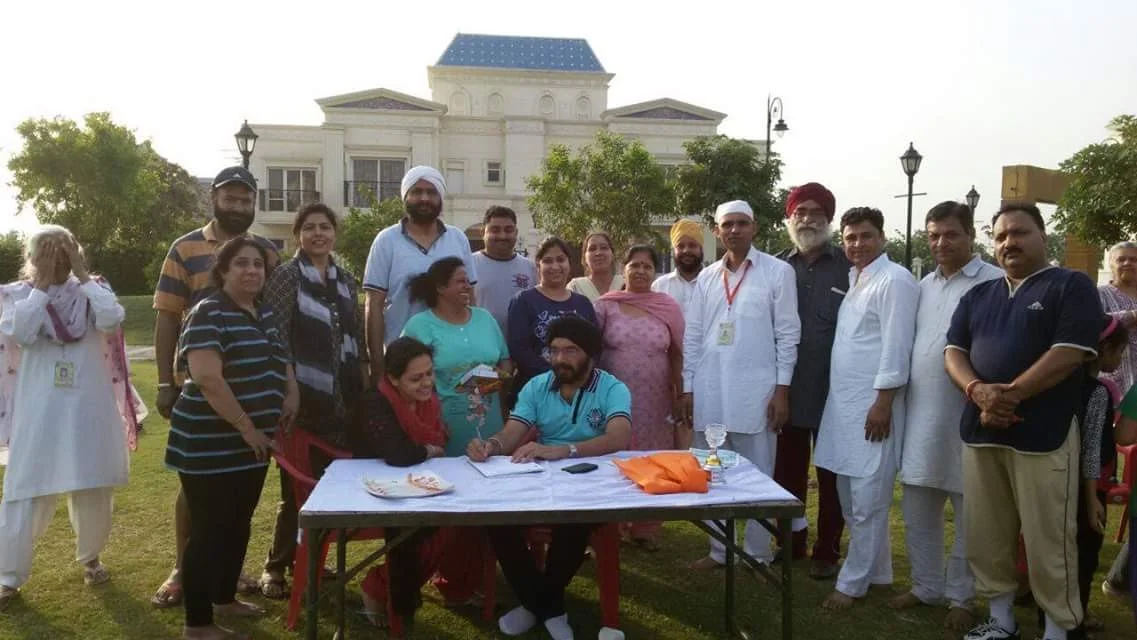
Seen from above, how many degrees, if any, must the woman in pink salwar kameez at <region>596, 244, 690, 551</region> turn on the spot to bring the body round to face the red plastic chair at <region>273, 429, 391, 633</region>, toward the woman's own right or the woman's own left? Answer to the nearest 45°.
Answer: approximately 45° to the woman's own right

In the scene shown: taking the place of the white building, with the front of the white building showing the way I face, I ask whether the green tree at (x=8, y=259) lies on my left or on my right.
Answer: on my right

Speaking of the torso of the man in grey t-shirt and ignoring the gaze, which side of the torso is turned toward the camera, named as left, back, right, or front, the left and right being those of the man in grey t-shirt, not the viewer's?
front

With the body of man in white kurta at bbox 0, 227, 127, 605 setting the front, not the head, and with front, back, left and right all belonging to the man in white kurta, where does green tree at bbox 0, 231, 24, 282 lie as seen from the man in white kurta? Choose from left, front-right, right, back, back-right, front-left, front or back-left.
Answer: back

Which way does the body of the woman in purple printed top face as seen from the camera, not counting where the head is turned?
toward the camera

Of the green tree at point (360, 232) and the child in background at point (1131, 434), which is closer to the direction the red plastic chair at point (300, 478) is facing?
the child in background

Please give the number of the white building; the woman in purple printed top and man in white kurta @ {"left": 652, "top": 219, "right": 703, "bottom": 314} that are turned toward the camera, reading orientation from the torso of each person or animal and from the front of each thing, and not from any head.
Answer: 3

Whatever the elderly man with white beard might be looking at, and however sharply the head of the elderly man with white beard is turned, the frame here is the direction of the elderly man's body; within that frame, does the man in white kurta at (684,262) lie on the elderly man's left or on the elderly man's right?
on the elderly man's right

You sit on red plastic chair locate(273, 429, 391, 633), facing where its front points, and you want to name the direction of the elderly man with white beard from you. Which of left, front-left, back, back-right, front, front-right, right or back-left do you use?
front-left

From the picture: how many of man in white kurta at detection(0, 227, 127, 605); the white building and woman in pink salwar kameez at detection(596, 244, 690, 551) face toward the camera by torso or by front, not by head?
3

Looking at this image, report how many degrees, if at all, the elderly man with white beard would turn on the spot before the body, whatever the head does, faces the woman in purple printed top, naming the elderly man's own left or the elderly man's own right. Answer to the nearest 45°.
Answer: approximately 90° to the elderly man's own right

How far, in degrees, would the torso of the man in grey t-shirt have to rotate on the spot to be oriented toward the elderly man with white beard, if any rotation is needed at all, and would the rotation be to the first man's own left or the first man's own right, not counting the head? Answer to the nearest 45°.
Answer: approximately 90° to the first man's own left

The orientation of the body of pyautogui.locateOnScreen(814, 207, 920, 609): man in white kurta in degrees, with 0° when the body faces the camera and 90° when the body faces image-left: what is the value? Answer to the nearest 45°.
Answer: approximately 45°

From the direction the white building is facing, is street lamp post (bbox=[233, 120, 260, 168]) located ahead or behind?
ahead
